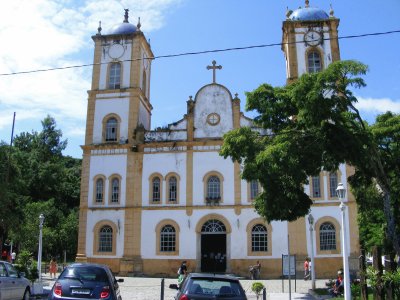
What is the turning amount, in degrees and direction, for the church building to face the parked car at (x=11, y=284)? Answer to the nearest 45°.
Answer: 0° — it already faces it

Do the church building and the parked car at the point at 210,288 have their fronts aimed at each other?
yes

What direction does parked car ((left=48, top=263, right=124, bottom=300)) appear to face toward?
away from the camera

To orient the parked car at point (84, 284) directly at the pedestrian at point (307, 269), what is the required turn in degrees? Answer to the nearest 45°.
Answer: approximately 45° to its right

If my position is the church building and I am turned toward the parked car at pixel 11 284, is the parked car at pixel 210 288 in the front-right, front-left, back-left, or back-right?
front-left

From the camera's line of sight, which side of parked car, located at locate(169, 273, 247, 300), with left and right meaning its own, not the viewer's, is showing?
back

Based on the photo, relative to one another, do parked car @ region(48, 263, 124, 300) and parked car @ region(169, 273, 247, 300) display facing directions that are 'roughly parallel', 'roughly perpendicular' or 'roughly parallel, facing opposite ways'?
roughly parallel

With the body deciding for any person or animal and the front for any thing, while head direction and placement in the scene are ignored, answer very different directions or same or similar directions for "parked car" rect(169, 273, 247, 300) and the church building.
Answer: very different directions

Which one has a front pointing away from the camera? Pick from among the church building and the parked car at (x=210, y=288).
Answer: the parked car

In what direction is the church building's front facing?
toward the camera

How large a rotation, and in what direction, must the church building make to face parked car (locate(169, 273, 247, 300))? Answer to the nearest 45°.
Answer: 0° — it already faces it

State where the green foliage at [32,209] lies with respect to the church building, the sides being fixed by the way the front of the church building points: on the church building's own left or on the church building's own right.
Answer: on the church building's own right

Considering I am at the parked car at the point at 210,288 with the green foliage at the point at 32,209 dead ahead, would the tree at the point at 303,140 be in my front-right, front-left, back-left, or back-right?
front-right

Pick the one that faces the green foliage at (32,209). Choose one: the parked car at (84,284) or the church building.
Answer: the parked car
